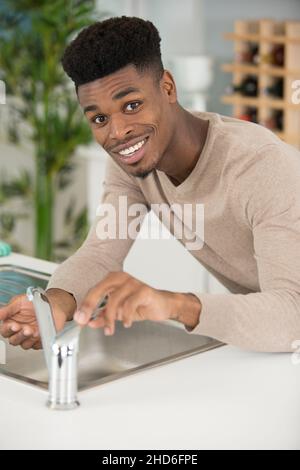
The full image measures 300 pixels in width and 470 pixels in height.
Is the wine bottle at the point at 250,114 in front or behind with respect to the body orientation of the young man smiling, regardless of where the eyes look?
behind

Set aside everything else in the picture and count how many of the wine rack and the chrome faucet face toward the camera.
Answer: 1

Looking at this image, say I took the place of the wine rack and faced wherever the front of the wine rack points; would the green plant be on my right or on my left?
on my right

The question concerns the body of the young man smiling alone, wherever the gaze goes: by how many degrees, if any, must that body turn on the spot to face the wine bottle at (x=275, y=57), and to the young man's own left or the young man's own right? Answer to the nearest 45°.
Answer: approximately 135° to the young man's own right

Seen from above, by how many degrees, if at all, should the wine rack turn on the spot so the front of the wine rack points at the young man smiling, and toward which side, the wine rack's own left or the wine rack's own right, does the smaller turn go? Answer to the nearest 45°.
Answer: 0° — it already faces them

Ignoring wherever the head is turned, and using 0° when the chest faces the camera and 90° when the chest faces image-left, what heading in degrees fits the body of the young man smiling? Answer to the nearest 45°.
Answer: approximately 45°

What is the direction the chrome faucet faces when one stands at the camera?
facing away from the viewer and to the left of the viewer

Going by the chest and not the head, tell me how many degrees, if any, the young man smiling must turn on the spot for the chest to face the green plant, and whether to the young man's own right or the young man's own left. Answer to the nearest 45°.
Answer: approximately 135° to the young man's own right
